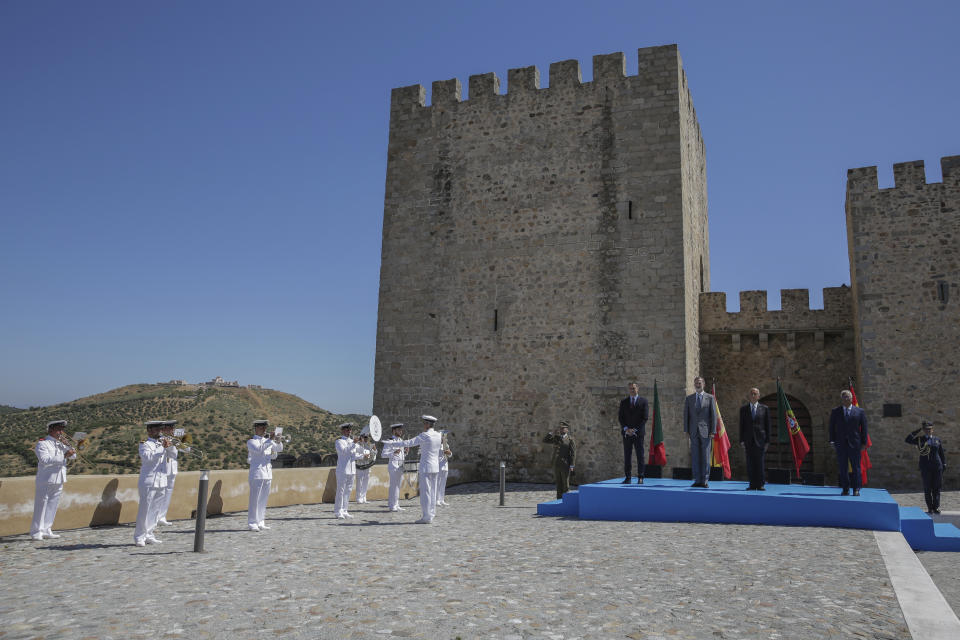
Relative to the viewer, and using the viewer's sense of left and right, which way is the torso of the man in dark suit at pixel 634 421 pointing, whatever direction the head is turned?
facing the viewer

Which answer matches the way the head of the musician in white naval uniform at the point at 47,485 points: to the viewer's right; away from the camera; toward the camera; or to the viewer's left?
to the viewer's right

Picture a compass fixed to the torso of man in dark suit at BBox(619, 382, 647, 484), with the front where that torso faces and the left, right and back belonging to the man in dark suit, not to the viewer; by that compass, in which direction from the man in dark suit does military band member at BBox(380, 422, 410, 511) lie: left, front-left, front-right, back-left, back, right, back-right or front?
right

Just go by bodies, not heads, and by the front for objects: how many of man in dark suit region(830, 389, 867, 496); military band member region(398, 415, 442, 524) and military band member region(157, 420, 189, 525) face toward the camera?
1

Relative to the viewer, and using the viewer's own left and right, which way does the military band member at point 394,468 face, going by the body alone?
facing the viewer and to the right of the viewer

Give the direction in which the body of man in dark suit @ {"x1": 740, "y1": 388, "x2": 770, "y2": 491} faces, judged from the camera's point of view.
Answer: toward the camera

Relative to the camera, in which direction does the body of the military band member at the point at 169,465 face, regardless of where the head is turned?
to the viewer's right

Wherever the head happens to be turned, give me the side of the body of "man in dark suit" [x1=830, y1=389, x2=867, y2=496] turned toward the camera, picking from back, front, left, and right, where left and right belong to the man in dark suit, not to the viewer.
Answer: front

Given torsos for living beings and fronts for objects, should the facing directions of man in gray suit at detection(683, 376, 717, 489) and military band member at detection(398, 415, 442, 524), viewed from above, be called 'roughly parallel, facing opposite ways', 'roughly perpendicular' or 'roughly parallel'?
roughly perpendicular

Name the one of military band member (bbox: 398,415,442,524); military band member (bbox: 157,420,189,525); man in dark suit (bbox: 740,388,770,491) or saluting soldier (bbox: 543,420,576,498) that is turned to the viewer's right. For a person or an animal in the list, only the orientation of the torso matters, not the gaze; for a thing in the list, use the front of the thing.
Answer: military band member (bbox: 157,420,189,525)
